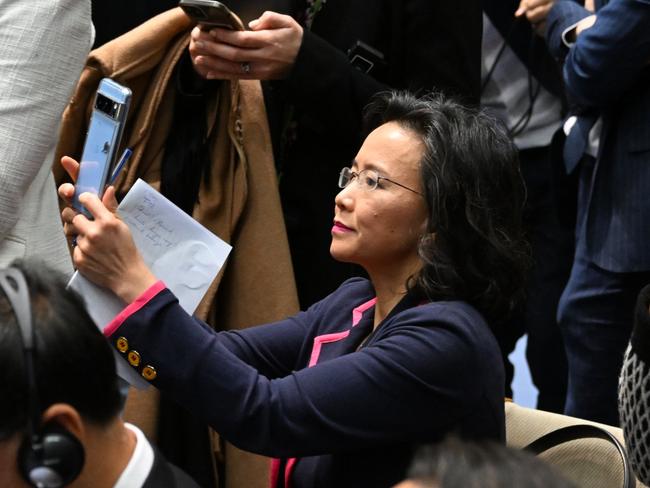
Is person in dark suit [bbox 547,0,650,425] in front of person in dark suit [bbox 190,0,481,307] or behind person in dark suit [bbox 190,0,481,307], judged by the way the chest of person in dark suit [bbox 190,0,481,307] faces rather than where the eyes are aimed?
behind

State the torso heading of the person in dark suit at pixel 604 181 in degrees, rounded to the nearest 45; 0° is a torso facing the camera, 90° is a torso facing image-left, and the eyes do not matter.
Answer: approximately 90°

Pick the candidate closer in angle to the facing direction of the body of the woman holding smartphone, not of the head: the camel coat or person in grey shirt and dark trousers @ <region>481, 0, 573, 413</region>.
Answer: the camel coat

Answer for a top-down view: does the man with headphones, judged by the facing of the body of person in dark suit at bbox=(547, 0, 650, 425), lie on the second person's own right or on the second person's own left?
on the second person's own left

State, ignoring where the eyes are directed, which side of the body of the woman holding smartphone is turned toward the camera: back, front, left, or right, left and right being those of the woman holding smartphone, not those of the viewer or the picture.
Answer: left

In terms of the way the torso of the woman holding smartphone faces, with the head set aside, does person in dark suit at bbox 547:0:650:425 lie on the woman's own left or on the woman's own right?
on the woman's own right

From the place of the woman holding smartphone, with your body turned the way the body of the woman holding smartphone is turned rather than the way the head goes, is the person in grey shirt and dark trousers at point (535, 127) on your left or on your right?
on your right

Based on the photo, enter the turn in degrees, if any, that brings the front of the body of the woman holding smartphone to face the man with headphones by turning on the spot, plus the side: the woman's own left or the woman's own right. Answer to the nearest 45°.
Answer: approximately 45° to the woman's own left
